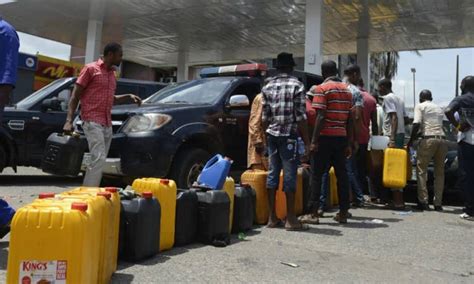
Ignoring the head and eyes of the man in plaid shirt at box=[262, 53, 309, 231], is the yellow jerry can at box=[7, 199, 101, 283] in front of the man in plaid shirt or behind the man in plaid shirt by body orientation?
behind

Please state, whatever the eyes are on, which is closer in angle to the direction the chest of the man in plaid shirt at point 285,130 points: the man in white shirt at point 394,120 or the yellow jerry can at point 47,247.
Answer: the man in white shirt

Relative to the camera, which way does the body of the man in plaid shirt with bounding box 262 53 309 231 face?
away from the camera

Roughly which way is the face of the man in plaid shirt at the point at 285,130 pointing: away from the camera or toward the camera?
away from the camera

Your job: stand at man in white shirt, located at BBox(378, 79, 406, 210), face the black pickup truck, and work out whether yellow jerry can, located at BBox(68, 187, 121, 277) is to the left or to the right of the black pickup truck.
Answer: left

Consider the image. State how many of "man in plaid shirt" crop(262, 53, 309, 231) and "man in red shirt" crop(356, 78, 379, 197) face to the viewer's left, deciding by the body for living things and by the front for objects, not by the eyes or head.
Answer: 0

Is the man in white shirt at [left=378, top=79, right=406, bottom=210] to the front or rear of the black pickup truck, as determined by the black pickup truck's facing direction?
to the rear

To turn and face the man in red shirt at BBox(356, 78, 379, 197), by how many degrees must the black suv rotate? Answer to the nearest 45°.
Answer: approximately 135° to its left

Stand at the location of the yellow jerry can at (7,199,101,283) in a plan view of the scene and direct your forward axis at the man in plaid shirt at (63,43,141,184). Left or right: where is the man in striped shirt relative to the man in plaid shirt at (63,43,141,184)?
right

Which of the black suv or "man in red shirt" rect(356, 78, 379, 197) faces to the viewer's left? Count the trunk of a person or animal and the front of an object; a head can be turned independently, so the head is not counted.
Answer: the black suv

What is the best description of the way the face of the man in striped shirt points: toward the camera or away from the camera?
away from the camera

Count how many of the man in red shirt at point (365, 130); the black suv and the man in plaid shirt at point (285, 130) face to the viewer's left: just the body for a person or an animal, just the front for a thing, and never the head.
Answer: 1

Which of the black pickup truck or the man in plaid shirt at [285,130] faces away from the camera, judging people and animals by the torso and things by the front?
the man in plaid shirt

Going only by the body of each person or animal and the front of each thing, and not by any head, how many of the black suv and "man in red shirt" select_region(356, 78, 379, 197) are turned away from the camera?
1

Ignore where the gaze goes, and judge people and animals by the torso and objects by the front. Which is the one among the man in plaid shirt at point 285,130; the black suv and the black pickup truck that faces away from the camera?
the man in plaid shirt

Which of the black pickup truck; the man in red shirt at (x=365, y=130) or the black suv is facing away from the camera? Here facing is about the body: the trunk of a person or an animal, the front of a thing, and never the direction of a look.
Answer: the man in red shirt
